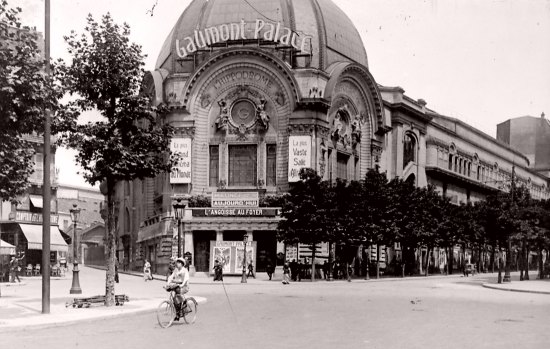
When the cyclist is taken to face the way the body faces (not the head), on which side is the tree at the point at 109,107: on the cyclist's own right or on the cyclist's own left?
on the cyclist's own right

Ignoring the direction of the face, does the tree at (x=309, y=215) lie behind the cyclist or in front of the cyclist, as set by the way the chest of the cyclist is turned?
behind

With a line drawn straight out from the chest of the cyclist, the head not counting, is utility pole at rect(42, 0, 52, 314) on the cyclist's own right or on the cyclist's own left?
on the cyclist's own right
